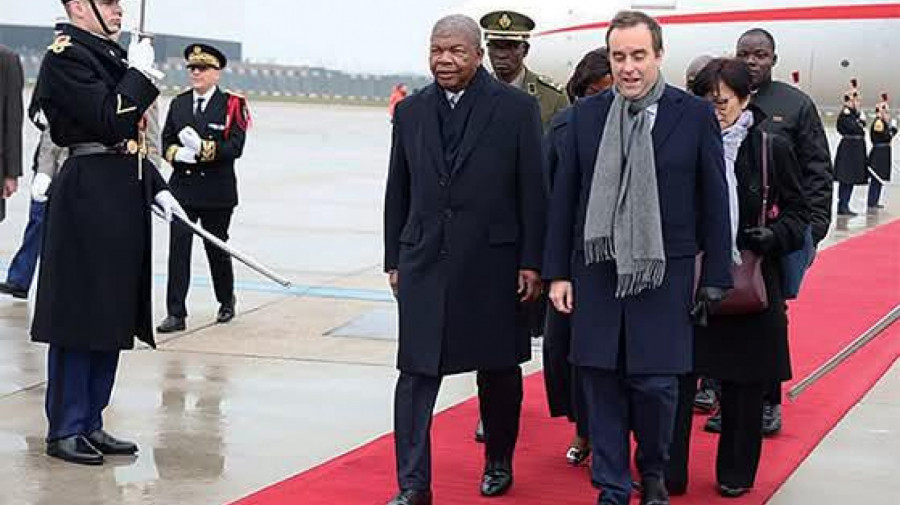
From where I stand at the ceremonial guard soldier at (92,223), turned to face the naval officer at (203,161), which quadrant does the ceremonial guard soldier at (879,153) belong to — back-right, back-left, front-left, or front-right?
front-right

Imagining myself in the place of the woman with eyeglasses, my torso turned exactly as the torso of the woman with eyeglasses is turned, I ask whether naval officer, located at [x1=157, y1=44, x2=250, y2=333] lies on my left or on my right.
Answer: on my right

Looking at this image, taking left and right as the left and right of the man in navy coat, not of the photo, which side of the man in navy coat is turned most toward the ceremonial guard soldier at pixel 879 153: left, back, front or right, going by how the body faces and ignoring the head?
back

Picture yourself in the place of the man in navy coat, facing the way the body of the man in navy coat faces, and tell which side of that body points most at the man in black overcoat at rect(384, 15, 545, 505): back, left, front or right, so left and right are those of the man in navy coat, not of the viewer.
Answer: right

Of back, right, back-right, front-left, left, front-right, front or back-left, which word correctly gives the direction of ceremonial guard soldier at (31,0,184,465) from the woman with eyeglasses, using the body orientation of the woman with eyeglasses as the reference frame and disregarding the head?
front-right

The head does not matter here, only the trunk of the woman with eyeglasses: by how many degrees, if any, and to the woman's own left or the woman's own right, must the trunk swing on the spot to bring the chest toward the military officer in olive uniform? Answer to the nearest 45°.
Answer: approximately 90° to the woman's own right

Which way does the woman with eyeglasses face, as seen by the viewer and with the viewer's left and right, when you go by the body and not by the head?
facing the viewer and to the left of the viewer

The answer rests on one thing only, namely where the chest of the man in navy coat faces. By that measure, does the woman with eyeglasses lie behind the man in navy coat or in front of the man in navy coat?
behind

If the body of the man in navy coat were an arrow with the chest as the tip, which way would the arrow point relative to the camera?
toward the camera

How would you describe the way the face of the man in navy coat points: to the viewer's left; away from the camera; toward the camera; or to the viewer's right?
toward the camera

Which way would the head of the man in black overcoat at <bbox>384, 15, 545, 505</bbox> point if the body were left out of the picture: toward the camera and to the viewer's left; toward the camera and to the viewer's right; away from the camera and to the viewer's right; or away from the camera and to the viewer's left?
toward the camera and to the viewer's left

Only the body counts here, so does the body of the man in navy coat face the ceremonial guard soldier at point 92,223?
no

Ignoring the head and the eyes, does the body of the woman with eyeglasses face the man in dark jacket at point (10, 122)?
no
